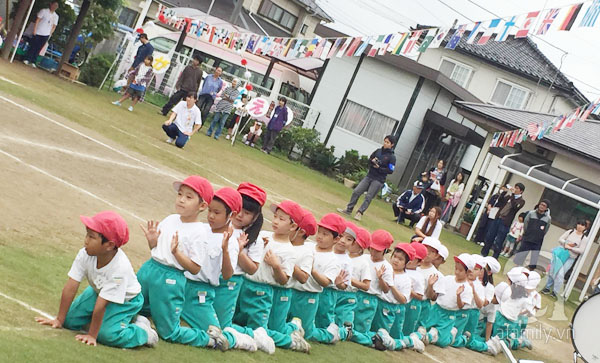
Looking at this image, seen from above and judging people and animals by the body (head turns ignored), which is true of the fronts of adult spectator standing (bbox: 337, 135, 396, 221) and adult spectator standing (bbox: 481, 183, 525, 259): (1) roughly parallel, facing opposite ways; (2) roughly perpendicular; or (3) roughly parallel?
roughly parallel

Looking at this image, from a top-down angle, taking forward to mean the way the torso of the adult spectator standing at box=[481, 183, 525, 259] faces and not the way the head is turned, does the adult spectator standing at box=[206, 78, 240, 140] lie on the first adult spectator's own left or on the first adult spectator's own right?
on the first adult spectator's own right

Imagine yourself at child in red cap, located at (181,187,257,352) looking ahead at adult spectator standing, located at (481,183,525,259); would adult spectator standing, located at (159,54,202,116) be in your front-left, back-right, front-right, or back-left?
front-left

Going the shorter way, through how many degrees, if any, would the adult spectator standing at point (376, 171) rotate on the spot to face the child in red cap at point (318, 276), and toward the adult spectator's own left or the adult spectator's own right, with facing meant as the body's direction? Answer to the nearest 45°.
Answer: approximately 45° to the adult spectator's own left

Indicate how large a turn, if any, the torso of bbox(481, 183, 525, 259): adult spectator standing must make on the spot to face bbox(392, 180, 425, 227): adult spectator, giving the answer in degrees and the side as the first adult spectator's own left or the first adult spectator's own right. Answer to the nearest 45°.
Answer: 0° — they already face them

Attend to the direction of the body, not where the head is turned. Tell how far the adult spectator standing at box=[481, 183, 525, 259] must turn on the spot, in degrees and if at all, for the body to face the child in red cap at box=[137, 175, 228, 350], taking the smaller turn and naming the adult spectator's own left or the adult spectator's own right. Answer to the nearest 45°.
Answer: approximately 45° to the adult spectator's own left

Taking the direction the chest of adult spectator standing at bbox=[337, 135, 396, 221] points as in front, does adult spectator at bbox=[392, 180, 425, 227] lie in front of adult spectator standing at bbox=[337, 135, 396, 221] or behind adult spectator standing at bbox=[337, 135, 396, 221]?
behind

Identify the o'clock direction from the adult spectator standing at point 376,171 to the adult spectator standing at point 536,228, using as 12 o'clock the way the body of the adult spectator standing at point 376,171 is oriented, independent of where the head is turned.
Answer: the adult spectator standing at point 536,228 is roughly at 7 o'clock from the adult spectator standing at point 376,171.

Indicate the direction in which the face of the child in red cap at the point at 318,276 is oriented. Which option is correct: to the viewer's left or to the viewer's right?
to the viewer's left

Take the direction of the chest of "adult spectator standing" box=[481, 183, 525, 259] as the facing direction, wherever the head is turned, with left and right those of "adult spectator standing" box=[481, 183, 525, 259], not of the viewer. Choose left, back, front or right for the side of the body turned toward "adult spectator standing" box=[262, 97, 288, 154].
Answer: right

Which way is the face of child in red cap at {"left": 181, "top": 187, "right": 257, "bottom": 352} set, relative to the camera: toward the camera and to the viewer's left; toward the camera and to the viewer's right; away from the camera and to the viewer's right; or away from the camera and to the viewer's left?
toward the camera and to the viewer's left

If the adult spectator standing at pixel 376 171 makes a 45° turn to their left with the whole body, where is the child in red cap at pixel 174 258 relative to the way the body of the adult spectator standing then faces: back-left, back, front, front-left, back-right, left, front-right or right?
front

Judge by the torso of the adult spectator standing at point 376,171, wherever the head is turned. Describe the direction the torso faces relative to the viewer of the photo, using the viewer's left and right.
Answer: facing the viewer and to the left of the viewer

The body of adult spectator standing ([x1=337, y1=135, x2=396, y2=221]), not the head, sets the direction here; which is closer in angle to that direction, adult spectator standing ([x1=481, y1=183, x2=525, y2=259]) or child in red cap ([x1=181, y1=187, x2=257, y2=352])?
the child in red cap

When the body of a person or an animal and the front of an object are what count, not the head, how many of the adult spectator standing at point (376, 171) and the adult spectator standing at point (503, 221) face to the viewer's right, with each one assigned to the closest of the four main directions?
0
